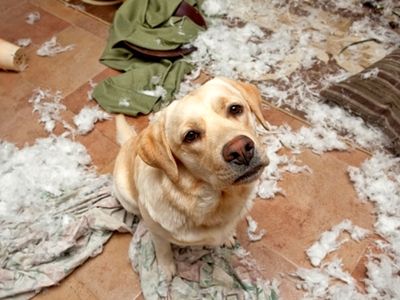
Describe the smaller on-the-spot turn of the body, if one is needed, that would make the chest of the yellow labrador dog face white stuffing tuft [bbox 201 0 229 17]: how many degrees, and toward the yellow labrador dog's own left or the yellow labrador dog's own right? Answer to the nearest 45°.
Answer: approximately 135° to the yellow labrador dog's own left

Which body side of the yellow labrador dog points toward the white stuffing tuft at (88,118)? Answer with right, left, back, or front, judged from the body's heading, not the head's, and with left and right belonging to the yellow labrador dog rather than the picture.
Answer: back

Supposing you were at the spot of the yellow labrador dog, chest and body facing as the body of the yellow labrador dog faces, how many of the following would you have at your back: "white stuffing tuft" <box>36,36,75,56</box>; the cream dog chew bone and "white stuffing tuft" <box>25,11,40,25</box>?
3

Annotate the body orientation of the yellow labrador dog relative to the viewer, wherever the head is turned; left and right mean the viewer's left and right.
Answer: facing the viewer and to the right of the viewer

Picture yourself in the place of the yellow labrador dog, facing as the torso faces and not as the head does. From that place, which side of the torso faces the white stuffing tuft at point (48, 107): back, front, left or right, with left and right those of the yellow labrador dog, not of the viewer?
back

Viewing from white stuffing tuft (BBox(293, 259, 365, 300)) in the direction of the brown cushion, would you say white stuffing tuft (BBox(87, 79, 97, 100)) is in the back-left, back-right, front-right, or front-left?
front-left

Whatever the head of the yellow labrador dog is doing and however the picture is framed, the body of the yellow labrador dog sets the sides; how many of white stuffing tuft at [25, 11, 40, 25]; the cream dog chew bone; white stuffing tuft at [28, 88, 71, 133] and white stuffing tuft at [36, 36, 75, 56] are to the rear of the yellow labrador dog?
4

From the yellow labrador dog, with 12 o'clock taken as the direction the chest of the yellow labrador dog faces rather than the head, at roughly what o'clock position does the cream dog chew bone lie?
The cream dog chew bone is roughly at 6 o'clock from the yellow labrador dog.

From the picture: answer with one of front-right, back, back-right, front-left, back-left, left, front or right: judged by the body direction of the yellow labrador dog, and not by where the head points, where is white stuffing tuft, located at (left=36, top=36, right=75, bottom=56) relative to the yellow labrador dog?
back

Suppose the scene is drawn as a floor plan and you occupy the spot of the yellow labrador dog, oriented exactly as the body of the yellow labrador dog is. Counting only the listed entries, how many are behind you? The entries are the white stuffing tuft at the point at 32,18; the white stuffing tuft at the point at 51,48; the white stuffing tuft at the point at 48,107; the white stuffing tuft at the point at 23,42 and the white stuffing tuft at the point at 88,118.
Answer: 5

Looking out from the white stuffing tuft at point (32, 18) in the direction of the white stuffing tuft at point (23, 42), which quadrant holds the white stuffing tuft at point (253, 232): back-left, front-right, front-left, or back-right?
front-left

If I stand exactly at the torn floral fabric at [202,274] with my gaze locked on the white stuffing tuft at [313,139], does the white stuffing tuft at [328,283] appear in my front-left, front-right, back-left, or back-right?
front-right

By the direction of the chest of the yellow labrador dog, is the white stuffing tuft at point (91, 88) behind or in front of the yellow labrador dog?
behind

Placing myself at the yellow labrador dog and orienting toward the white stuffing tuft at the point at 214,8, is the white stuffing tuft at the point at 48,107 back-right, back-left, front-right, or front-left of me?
front-left

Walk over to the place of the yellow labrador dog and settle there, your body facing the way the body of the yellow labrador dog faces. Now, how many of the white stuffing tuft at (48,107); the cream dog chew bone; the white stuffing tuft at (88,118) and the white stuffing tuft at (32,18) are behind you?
4

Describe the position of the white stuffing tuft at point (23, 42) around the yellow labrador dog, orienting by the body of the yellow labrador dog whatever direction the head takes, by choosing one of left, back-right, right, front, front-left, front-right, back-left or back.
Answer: back

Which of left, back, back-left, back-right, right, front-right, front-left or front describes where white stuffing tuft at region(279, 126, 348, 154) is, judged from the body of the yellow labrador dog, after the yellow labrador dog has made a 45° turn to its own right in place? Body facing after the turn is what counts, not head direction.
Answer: back-left
